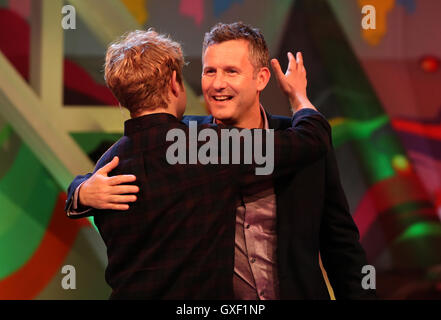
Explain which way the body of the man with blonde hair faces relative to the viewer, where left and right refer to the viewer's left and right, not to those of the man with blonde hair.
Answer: facing away from the viewer and to the right of the viewer

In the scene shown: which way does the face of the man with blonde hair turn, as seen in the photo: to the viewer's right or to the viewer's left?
to the viewer's right

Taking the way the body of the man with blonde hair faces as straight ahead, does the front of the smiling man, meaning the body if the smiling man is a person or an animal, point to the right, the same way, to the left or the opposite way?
the opposite way

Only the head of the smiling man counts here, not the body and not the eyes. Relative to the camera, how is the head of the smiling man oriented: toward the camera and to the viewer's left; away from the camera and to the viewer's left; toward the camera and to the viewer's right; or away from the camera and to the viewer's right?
toward the camera and to the viewer's left

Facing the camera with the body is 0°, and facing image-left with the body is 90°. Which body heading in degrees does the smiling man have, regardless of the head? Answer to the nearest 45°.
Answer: approximately 45°
